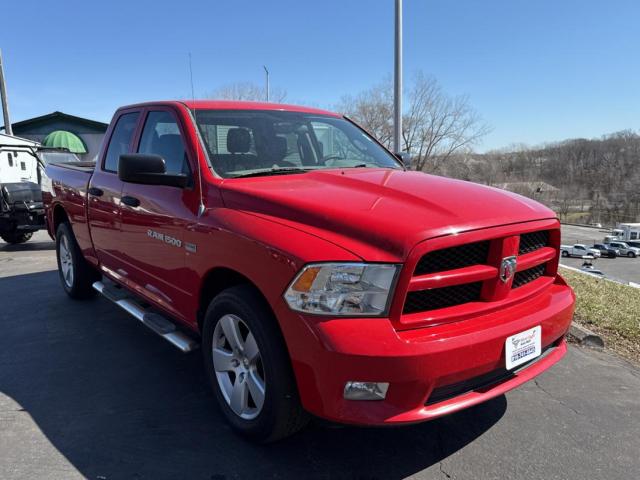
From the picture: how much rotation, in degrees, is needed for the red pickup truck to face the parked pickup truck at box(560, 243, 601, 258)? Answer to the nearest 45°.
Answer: approximately 90° to its left

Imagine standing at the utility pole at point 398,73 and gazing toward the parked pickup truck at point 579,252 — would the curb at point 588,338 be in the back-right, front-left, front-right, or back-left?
back-right

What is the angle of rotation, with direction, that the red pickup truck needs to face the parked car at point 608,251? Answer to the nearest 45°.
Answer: approximately 90° to its left

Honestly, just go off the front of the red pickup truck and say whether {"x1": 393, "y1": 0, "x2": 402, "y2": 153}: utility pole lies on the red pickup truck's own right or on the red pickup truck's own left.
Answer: on the red pickup truck's own left

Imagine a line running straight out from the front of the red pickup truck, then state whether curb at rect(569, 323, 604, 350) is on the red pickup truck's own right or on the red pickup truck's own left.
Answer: on the red pickup truck's own left

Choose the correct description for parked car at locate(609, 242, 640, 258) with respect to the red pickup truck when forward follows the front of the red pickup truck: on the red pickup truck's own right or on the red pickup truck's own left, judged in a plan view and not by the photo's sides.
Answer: on the red pickup truck's own left

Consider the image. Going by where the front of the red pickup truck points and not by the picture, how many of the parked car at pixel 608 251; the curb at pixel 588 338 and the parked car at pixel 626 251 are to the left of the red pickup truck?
3

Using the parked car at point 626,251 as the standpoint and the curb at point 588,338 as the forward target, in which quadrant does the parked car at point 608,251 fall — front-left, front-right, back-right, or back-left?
front-right

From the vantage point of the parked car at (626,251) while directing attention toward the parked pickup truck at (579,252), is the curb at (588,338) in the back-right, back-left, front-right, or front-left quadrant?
front-left

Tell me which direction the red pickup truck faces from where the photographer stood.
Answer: facing the viewer and to the right of the viewer

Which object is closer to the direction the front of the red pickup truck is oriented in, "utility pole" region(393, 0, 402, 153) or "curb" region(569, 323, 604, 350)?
the curb
